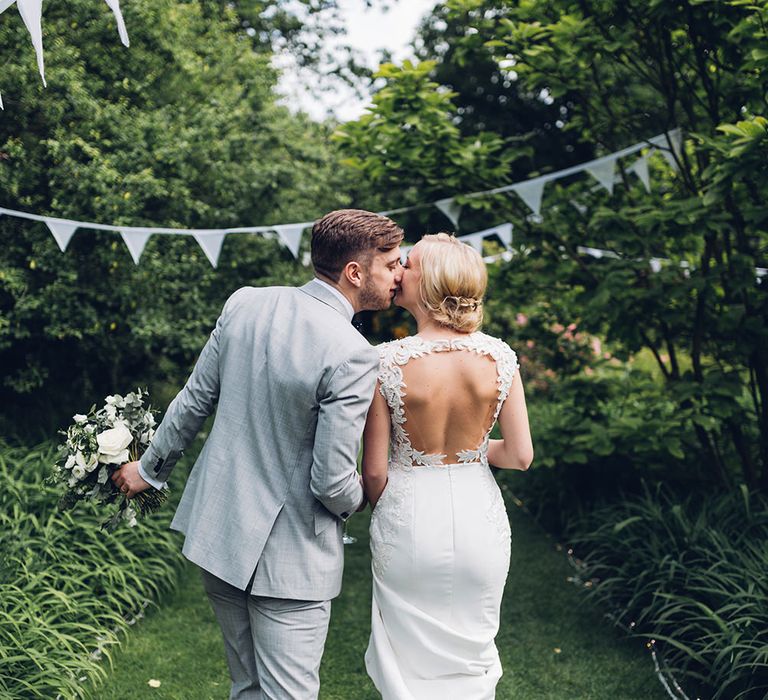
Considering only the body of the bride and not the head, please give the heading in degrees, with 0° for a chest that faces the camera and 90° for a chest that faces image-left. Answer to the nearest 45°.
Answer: approximately 180°

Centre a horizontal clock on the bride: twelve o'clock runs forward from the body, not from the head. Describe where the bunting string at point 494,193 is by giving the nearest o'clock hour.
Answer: The bunting string is roughly at 12 o'clock from the bride.

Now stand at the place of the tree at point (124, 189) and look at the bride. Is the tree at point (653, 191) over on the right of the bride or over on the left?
left

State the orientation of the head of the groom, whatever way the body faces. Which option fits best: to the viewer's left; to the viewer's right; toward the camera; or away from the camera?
to the viewer's right

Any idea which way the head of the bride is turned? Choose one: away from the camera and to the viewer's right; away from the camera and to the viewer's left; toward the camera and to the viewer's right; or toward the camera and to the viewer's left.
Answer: away from the camera and to the viewer's left

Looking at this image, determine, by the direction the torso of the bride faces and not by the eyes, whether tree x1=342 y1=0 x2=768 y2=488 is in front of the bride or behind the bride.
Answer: in front

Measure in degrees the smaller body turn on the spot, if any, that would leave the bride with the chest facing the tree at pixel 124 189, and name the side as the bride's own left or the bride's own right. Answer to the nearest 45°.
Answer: approximately 45° to the bride's own left
